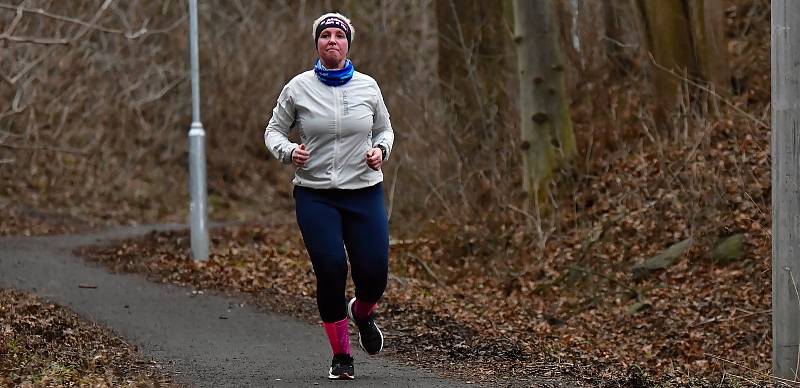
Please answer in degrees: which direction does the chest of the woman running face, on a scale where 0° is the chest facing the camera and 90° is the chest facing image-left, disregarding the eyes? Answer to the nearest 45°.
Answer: approximately 0°

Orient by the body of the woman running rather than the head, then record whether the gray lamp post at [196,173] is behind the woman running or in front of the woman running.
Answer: behind

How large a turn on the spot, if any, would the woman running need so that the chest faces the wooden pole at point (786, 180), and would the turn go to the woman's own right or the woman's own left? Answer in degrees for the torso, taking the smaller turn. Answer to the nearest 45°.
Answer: approximately 90° to the woman's own left
